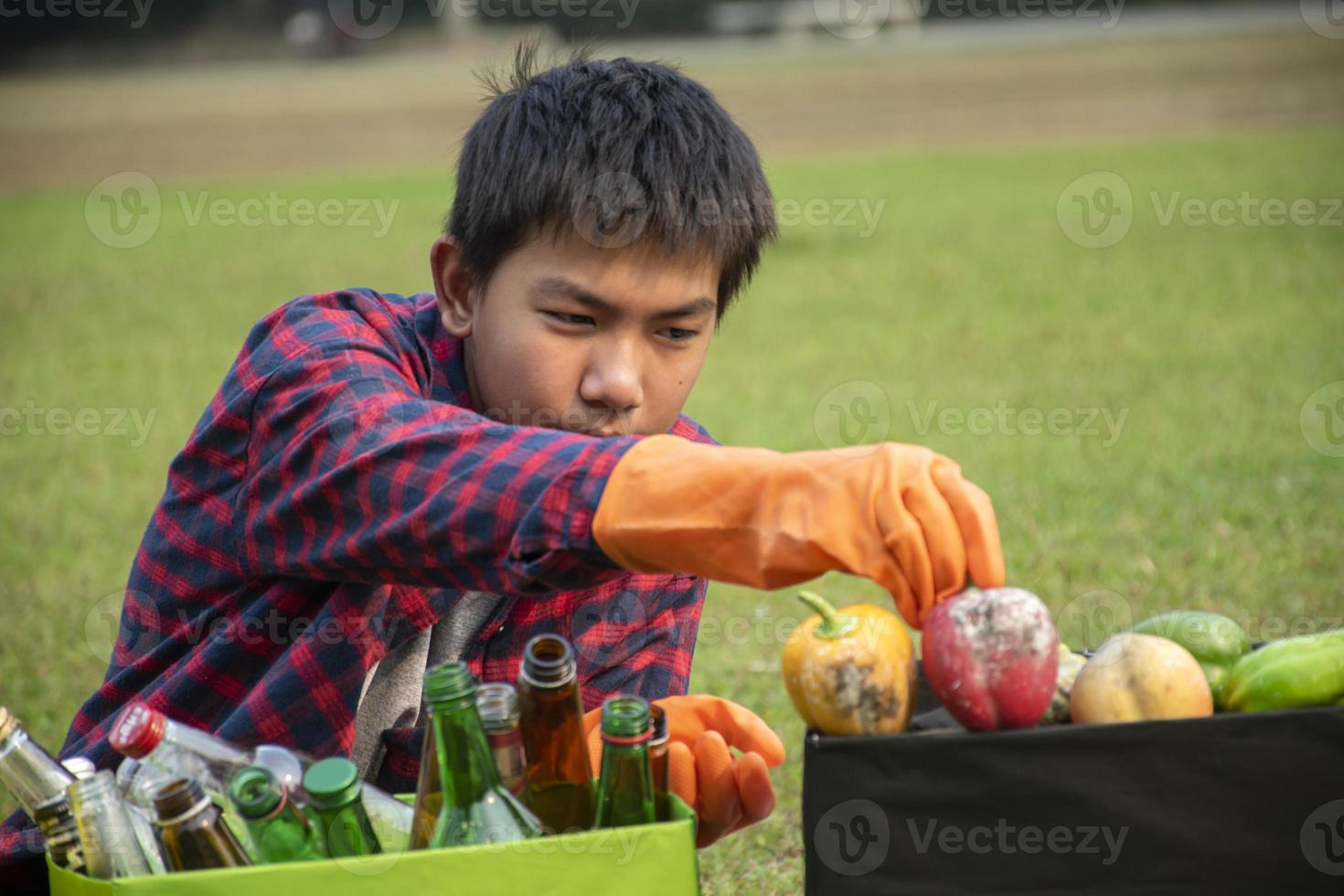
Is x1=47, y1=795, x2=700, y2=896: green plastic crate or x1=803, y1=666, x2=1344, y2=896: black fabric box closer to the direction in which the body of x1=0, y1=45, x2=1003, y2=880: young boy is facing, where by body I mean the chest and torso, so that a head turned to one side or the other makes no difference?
the black fabric box

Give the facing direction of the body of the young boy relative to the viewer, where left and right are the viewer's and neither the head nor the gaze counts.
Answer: facing the viewer and to the right of the viewer

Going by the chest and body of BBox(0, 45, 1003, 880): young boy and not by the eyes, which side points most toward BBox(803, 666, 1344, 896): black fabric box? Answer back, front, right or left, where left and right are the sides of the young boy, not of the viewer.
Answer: front

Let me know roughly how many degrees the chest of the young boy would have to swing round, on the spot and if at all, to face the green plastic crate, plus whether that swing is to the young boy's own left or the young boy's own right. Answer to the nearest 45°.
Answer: approximately 45° to the young boy's own right

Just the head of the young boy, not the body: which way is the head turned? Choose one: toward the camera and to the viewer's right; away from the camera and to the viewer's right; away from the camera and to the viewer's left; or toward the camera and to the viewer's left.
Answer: toward the camera and to the viewer's right
